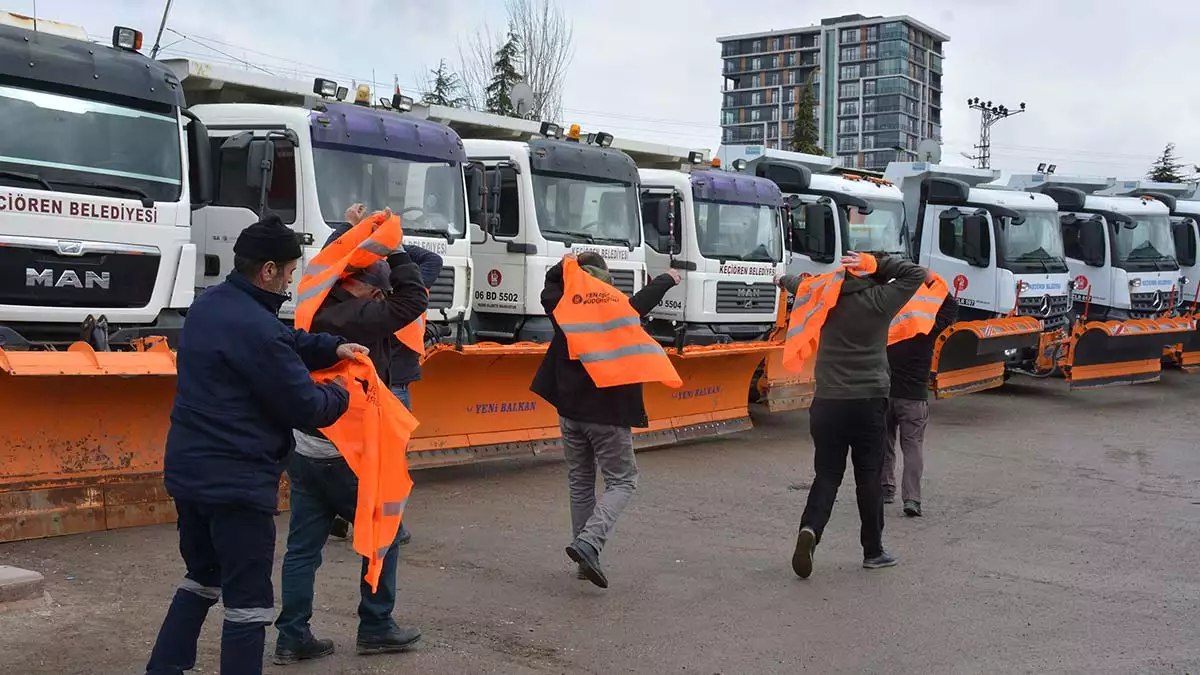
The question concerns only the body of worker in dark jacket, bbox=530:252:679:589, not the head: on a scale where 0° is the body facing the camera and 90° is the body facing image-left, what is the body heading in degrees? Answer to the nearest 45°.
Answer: approximately 225°

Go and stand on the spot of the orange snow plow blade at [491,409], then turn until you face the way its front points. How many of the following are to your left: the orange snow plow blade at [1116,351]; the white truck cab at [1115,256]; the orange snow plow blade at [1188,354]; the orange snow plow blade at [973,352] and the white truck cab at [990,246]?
5

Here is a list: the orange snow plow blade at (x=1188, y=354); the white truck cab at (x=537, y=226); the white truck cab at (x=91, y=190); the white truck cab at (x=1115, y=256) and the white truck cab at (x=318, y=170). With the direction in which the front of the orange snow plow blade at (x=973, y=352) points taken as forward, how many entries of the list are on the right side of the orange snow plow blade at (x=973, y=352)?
3

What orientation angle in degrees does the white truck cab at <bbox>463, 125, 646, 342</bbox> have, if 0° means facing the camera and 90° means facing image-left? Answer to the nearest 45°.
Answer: approximately 315°

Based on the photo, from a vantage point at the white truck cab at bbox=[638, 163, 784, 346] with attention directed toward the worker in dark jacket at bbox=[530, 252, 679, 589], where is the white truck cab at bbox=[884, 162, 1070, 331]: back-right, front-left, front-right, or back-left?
back-left

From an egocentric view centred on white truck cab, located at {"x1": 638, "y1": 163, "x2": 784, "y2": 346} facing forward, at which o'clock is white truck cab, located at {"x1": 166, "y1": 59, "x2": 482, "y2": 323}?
white truck cab, located at {"x1": 166, "y1": 59, "x2": 482, "y2": 323} is roughly at 3 o'clock from white truck cab, located at {"x1": 638, "y1": 163, "x2": 784, "y2": 346}.

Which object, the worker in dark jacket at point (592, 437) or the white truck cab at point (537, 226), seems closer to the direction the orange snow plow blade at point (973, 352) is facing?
the worker in dark jacket

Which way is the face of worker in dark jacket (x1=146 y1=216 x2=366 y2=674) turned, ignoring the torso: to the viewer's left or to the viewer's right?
to the viewer's right

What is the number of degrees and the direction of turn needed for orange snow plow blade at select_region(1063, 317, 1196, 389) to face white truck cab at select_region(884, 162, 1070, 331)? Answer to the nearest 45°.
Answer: approximately 135° to its right

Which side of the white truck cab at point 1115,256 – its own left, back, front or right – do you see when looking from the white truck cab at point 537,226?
right

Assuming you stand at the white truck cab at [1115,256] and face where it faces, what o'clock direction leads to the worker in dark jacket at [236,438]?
The worker in dark jacket is roughly at 2 o'clock from the white truck cab.

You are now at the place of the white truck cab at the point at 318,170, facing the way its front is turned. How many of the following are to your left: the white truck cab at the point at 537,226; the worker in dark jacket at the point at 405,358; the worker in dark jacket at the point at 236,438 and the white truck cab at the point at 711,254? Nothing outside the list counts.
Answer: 2

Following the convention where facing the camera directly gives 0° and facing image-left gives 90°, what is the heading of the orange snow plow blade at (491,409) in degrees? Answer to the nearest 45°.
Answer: approximately 315°

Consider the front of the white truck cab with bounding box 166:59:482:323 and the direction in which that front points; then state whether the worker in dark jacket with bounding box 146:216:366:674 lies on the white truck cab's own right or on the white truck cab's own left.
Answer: on the white truck cab's own right
